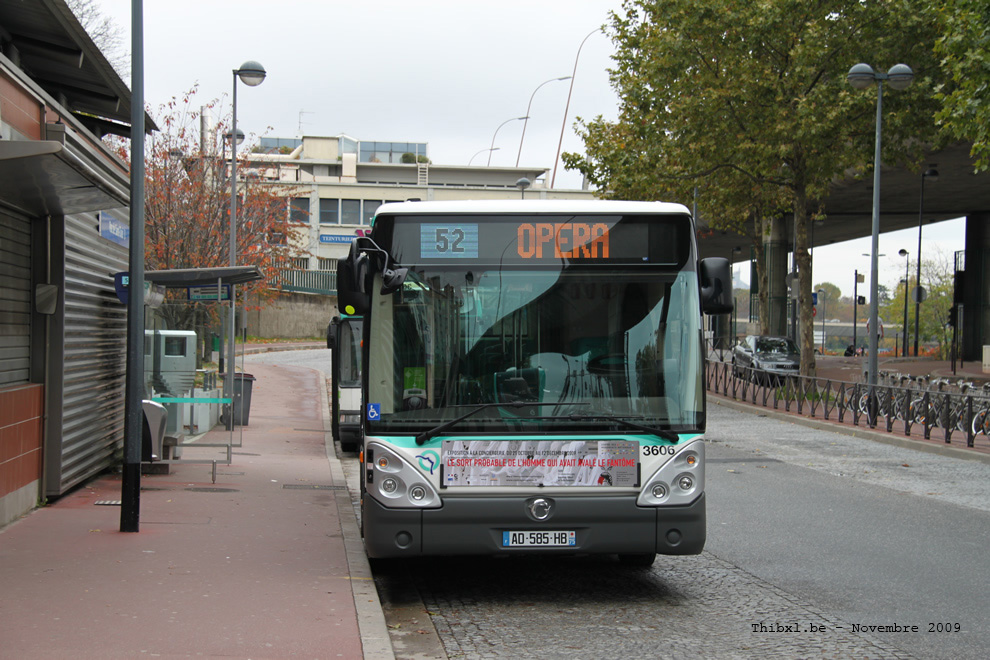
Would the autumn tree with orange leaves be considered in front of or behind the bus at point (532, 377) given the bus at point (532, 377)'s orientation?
behind

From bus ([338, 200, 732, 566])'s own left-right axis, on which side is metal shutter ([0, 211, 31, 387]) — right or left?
on its right

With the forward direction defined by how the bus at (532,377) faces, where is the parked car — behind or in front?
behind

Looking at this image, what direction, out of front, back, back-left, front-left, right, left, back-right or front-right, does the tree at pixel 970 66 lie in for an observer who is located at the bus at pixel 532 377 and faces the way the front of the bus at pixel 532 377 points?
back-left

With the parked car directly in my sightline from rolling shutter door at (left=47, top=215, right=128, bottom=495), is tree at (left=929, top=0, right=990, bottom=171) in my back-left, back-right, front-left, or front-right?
front-right

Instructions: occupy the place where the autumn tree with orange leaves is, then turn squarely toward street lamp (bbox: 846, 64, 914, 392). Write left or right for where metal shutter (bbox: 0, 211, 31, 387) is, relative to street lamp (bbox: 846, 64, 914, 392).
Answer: right

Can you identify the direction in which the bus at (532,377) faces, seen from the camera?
facing the viewer

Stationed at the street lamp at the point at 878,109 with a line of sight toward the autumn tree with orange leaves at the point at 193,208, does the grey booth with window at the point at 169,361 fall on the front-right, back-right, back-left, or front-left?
front-left

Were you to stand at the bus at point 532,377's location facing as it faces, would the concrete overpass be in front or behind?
behind
